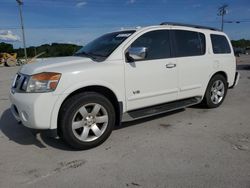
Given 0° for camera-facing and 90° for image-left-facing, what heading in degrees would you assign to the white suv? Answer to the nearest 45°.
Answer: approximately 45°
